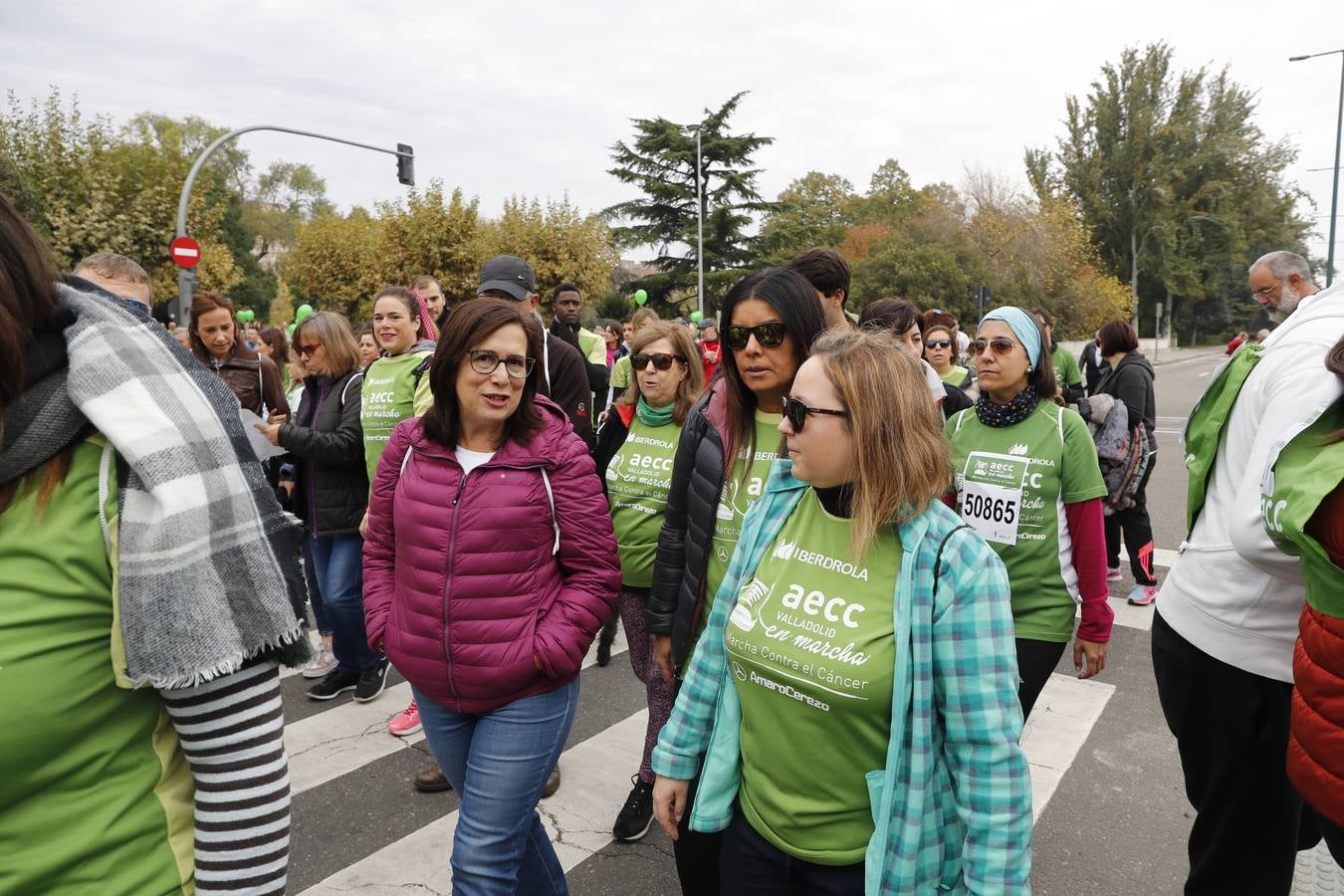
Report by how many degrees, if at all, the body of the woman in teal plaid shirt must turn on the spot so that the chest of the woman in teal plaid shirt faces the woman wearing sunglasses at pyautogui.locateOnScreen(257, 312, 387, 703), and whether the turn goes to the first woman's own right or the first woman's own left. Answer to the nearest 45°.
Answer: approximately 90° to the first woman's own right

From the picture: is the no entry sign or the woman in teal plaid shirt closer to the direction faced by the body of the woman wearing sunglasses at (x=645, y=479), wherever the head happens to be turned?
the woman in teal plaid shirt

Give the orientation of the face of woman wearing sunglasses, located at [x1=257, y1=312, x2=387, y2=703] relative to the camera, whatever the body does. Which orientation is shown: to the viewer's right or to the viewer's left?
to the viewer's left

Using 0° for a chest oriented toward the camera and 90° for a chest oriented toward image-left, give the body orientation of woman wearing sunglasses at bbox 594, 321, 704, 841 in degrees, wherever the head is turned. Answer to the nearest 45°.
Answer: approximately 0°

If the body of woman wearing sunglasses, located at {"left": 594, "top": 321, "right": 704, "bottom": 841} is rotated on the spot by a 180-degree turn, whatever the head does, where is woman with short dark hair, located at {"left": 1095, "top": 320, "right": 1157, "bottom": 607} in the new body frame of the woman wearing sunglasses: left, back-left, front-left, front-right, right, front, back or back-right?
front-right

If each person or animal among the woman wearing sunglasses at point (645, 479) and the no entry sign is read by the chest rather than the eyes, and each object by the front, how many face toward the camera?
2

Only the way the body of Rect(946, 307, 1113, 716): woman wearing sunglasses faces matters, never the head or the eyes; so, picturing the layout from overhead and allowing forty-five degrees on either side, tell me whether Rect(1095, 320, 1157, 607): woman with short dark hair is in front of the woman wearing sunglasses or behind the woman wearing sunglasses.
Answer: behind

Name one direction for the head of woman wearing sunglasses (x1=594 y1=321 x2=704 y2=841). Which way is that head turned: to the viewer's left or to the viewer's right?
to the viewer's left

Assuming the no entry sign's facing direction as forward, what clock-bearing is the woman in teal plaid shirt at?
The woman in teal plaid shirt is roughly at 12 o'clock from the no entry sign.

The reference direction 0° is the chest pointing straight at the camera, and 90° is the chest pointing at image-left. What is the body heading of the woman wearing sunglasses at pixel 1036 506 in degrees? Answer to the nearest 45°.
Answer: approximately 45°
